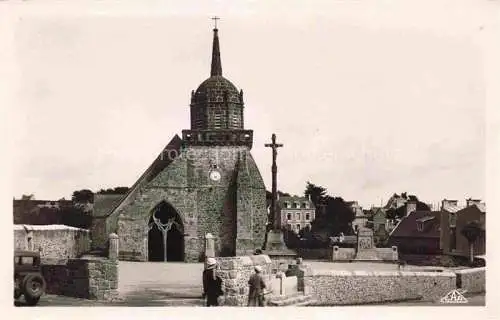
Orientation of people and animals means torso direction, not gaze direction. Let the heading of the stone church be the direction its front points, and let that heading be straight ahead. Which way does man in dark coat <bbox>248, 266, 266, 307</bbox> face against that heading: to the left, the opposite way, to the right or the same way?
the opposite way

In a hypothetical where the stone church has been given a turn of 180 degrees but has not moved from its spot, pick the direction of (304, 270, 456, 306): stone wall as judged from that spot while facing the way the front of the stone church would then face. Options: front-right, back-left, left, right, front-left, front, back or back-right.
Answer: back-right

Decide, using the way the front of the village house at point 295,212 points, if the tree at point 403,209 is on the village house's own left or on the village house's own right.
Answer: on the village house's own left

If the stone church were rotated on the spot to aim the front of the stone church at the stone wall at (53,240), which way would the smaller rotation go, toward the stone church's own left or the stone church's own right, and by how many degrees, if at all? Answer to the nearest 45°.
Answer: approximately 45° to the stone church's own right

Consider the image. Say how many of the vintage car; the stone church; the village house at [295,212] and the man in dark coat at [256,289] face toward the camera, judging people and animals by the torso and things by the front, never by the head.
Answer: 2

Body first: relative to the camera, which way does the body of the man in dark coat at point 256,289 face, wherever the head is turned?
away from the camera

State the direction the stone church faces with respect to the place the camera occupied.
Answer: facing the viewer

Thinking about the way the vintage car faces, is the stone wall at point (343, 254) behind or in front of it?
behind

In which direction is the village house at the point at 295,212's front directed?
toward the camera

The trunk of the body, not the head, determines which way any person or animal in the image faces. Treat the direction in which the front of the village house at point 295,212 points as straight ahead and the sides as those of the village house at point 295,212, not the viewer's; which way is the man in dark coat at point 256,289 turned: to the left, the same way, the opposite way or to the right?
the opposite way

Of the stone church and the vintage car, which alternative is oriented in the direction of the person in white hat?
the stone church
